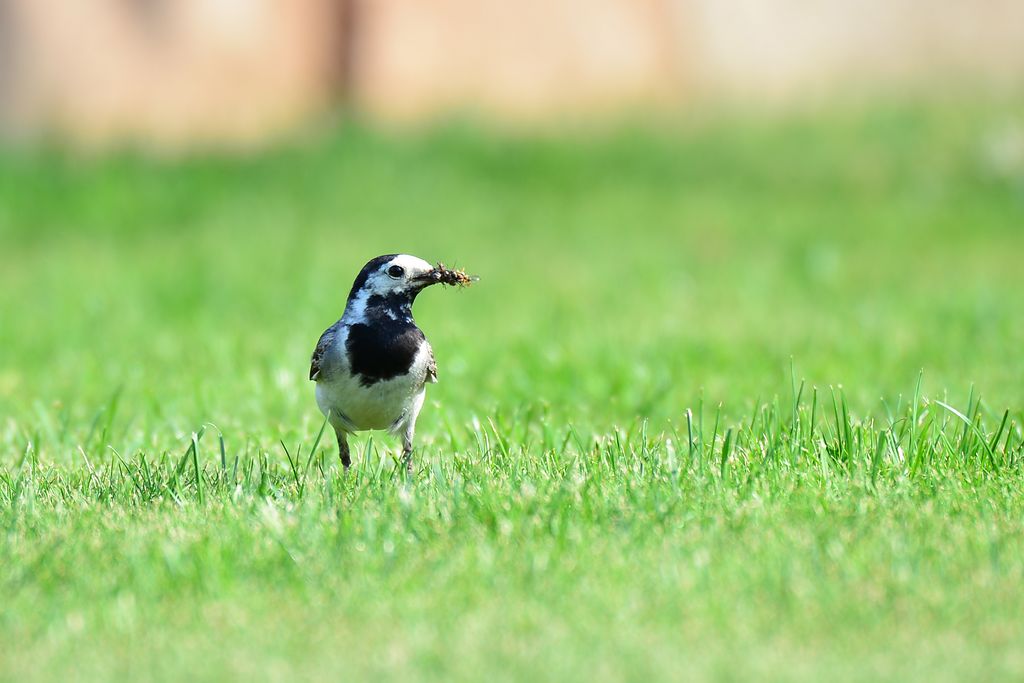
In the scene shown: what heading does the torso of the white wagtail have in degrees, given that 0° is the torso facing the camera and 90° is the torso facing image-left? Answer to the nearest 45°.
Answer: approximately 0°
